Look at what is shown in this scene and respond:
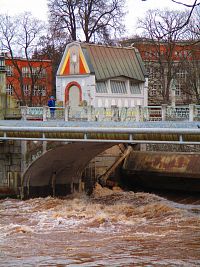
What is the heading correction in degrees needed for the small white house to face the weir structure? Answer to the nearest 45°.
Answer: approximately 45° to its left

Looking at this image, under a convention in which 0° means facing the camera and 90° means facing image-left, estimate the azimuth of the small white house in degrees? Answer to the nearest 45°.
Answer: approximately 45°

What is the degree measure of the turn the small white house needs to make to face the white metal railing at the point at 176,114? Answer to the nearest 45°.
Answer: approximately 45° to its left

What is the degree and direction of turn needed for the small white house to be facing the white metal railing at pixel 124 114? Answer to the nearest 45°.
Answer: approximately 45° to its left
